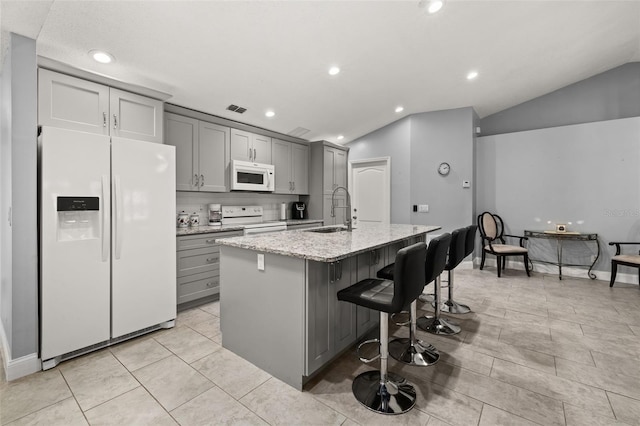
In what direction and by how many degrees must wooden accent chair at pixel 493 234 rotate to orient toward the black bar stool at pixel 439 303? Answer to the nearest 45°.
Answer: approximately 45° to its right

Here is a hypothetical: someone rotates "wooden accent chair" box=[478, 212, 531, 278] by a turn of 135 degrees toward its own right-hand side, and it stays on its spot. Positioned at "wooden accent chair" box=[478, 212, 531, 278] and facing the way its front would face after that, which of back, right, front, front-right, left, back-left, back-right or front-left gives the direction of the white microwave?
front-left

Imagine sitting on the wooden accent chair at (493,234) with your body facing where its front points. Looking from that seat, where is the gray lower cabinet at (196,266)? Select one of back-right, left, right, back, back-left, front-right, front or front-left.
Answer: right

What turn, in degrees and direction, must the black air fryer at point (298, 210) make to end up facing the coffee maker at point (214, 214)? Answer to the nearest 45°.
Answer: approximately 90° to its right

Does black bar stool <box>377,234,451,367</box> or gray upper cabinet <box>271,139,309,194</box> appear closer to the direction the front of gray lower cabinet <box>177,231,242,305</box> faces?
the black bar stool

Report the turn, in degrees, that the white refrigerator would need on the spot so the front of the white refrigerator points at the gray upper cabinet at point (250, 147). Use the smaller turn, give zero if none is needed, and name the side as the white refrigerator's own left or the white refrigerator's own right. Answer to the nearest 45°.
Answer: approximately 90° to the white refrigerator's own left

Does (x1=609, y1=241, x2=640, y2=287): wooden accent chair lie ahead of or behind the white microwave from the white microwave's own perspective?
ahead

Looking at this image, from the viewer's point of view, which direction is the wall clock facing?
toward the camera

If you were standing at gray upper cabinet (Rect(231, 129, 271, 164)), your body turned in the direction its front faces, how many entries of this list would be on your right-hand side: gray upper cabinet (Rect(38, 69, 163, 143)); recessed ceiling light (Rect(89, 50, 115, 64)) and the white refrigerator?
3

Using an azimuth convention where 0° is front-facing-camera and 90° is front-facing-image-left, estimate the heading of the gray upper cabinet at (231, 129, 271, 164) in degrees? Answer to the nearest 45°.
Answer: approximately 315°

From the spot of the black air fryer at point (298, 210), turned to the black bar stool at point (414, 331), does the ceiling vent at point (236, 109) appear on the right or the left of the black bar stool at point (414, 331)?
right

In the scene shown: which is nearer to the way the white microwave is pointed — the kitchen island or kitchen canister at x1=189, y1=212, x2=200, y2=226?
the kitchen island

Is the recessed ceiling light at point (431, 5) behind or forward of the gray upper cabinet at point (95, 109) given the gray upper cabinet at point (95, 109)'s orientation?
forward

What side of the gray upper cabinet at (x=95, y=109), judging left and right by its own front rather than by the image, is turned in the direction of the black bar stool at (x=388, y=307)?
front

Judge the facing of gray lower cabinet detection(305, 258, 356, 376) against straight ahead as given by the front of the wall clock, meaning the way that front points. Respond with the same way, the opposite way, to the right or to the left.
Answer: to the left

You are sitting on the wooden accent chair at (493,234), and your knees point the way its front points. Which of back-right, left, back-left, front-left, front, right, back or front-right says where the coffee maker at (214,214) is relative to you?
right
